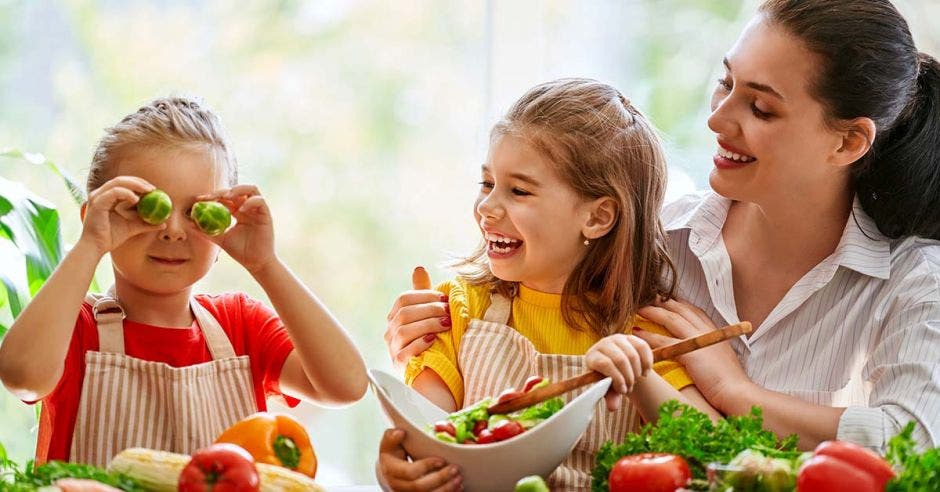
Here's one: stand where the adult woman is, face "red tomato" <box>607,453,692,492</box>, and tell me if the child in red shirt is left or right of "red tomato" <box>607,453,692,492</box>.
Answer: right

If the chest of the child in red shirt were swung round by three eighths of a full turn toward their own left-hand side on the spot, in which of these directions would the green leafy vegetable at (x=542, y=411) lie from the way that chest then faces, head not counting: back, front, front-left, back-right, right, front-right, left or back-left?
right

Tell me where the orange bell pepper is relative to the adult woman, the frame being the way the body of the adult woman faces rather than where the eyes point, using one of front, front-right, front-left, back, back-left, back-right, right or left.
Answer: front

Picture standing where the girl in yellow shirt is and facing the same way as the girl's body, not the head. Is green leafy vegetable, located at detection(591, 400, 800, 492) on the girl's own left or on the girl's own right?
on the girl's own left

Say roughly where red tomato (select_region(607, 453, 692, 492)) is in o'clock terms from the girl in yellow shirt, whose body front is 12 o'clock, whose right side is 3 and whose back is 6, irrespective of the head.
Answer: The red tomato is roughly at 10 o'clock from the girl in yellow shirt.

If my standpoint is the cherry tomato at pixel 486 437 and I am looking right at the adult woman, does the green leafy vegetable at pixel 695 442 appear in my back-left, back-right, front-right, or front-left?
front-right

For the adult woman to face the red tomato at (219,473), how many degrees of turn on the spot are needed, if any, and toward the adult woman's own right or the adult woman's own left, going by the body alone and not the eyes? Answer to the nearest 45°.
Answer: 0° — they already face it

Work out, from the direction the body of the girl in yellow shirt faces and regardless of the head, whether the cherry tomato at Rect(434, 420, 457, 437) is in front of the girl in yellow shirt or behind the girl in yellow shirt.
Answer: in front

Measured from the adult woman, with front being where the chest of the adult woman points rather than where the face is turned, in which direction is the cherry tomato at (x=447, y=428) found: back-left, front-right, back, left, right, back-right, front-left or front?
front

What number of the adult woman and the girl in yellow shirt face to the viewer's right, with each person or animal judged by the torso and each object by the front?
0

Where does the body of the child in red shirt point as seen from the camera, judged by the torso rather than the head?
toward the camera

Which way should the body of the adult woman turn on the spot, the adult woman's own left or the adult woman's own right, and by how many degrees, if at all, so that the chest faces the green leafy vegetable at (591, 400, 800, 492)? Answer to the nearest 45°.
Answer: approximately 45° to the adult woman's own left

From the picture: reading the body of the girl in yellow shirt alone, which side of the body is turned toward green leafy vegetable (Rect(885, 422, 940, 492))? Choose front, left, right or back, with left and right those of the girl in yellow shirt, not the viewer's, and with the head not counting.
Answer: left

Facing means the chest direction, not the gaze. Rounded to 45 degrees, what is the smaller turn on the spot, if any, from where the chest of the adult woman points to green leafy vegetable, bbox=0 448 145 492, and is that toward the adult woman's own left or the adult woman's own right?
0° — they already face it

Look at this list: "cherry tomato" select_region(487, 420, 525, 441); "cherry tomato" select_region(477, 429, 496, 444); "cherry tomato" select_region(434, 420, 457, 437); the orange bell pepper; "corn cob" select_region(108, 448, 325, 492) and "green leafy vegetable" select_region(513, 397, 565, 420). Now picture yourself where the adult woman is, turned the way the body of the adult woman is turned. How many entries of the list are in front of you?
6

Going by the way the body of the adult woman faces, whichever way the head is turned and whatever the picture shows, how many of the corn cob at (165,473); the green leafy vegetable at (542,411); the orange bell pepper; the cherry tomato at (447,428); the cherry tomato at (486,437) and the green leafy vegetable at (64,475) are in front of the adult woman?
6

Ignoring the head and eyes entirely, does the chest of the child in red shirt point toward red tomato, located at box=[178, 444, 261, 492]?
yes

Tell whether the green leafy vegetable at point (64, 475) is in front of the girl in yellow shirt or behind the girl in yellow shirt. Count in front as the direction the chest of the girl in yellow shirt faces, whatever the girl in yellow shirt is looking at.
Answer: in front
